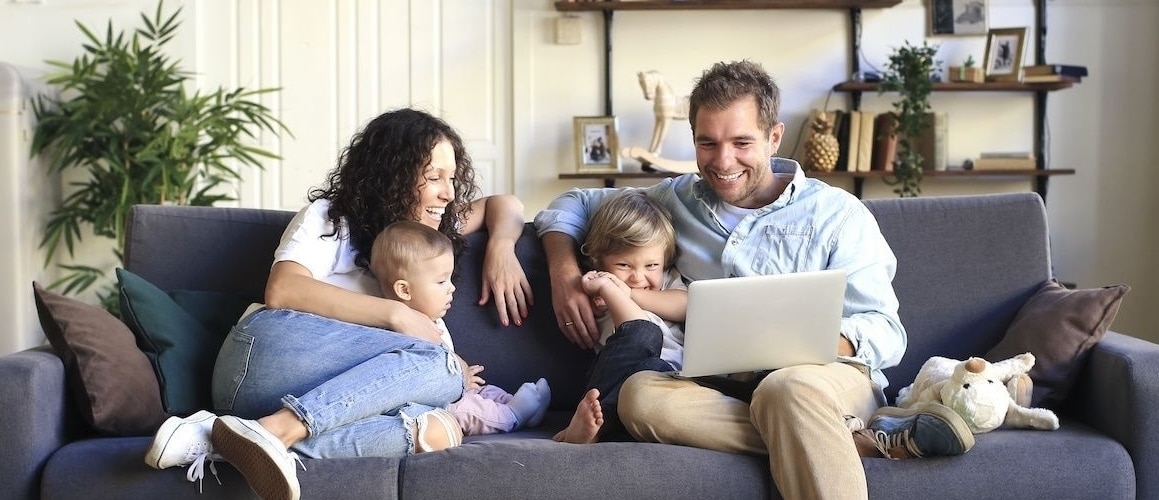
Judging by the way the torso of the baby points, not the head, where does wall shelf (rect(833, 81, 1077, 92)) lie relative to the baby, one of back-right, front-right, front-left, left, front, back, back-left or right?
front-left

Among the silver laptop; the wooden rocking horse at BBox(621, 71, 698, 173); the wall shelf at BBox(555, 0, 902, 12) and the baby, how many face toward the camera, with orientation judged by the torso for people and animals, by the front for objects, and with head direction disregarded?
1

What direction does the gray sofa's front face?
toward the camera

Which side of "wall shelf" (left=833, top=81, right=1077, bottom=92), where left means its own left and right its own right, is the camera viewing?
front

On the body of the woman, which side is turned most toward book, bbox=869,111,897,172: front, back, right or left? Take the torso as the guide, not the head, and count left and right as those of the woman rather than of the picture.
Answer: left

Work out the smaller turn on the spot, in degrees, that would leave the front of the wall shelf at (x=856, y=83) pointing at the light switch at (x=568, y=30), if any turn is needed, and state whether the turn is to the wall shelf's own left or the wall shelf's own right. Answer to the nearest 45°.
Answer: approximately 90° to the wall shelf's own right

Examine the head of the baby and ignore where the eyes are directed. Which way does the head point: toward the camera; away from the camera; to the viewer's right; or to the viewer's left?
to the viewer's right

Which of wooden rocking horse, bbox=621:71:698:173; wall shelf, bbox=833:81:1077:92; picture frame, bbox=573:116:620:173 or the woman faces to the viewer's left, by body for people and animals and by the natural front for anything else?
the wooden rocking horse

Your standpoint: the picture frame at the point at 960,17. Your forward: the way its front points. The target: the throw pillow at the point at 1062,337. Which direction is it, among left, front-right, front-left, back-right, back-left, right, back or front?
front

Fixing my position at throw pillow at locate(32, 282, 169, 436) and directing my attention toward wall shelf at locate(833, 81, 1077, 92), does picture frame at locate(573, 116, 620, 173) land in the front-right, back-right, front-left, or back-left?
front-left

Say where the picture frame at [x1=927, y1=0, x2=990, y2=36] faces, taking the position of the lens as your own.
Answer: facing the viewer

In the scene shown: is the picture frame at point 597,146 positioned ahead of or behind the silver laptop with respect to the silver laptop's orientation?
ahead

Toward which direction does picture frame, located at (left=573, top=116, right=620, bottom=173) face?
toward the camera
